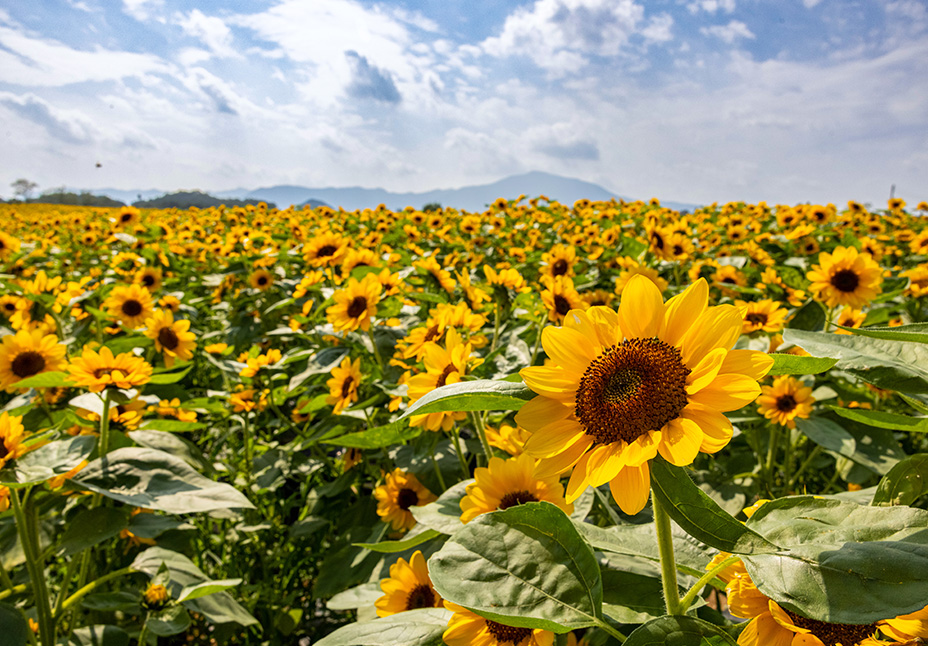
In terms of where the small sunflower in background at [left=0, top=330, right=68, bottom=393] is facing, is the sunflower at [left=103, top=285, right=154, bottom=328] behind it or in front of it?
behind

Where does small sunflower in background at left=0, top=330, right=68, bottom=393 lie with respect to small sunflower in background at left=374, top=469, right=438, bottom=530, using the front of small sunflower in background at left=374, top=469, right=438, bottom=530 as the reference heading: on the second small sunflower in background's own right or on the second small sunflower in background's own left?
on the second small sunflower in background's own right

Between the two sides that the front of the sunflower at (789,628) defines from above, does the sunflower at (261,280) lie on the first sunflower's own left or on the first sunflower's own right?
on the first sunflower's own right

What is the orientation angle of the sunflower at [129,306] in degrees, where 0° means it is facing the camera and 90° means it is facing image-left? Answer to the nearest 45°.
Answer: approximately 0°

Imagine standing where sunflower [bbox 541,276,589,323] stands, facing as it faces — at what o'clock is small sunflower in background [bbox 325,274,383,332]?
The small sunflower in background is roughly at 3 o'clock from the sunflower.

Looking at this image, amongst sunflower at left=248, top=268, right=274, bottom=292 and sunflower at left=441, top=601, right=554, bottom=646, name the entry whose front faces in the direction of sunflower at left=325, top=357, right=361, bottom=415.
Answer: sunflower at left=248, top=268, right=274, bottom=292

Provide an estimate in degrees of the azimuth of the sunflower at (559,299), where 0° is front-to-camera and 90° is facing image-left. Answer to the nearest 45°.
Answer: approximately 0°
